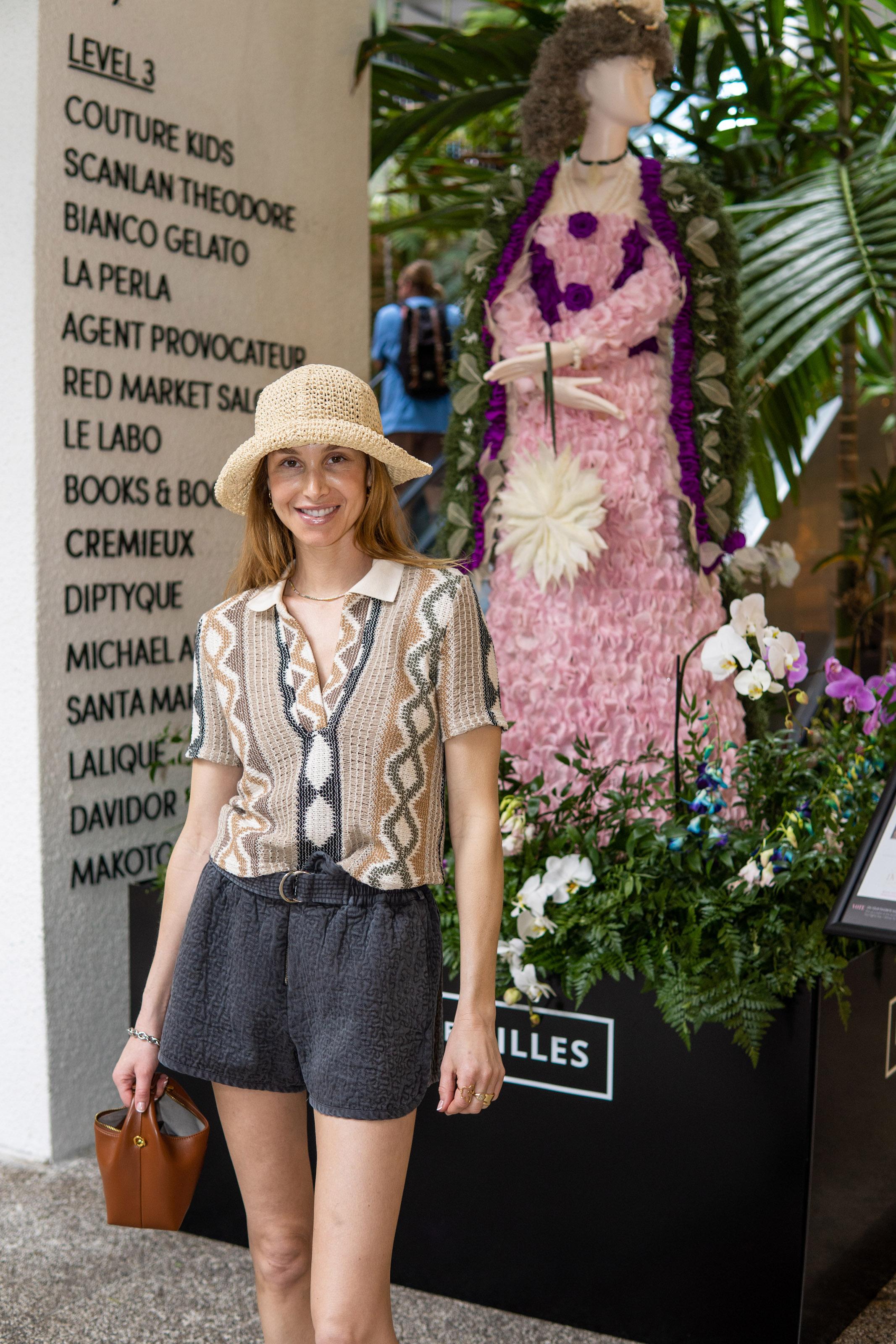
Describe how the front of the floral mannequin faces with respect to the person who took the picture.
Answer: facing the viewer

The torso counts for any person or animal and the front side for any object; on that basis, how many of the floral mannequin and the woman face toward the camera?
2

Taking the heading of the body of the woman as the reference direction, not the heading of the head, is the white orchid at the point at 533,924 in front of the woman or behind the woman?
behind

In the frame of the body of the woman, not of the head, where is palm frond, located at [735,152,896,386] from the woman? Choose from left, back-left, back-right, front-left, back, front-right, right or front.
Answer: back-left

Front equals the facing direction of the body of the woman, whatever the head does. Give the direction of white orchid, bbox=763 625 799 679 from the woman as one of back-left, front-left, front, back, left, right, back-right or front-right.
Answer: back-left

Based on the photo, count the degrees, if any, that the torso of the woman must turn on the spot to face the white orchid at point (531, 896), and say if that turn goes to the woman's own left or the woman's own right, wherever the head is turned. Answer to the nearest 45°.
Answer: approximately 135° to the woman's own left

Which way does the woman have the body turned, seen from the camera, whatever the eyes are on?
toward the camera
